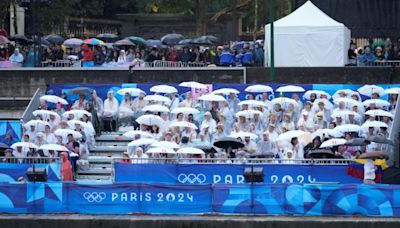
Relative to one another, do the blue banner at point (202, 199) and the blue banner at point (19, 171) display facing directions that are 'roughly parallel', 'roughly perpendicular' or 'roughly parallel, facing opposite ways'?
roughly parallel

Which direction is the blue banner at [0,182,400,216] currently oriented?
toward the camera

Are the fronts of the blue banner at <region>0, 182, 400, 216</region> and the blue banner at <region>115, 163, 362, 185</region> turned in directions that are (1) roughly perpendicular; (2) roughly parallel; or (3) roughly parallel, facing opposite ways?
roughly parallel

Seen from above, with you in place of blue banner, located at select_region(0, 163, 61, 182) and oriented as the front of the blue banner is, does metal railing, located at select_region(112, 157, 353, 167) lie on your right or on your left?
on your left

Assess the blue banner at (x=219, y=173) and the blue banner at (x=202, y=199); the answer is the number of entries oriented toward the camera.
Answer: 2

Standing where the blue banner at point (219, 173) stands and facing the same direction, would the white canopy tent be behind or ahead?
behind

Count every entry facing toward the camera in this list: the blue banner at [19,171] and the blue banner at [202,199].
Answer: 2

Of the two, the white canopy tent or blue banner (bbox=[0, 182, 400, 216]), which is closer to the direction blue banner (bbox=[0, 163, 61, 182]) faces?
the blue banner

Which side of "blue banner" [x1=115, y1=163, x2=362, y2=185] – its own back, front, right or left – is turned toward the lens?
front

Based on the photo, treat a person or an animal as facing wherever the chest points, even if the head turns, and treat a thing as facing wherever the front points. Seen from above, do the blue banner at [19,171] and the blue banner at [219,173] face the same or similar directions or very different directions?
same or similar directions

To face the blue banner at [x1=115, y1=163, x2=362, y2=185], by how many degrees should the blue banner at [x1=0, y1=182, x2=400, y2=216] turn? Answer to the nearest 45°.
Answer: approximately 180°

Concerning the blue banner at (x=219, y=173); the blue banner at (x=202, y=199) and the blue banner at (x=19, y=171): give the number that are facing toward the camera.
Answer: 3

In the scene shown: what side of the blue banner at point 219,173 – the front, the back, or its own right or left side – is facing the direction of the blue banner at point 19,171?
right
